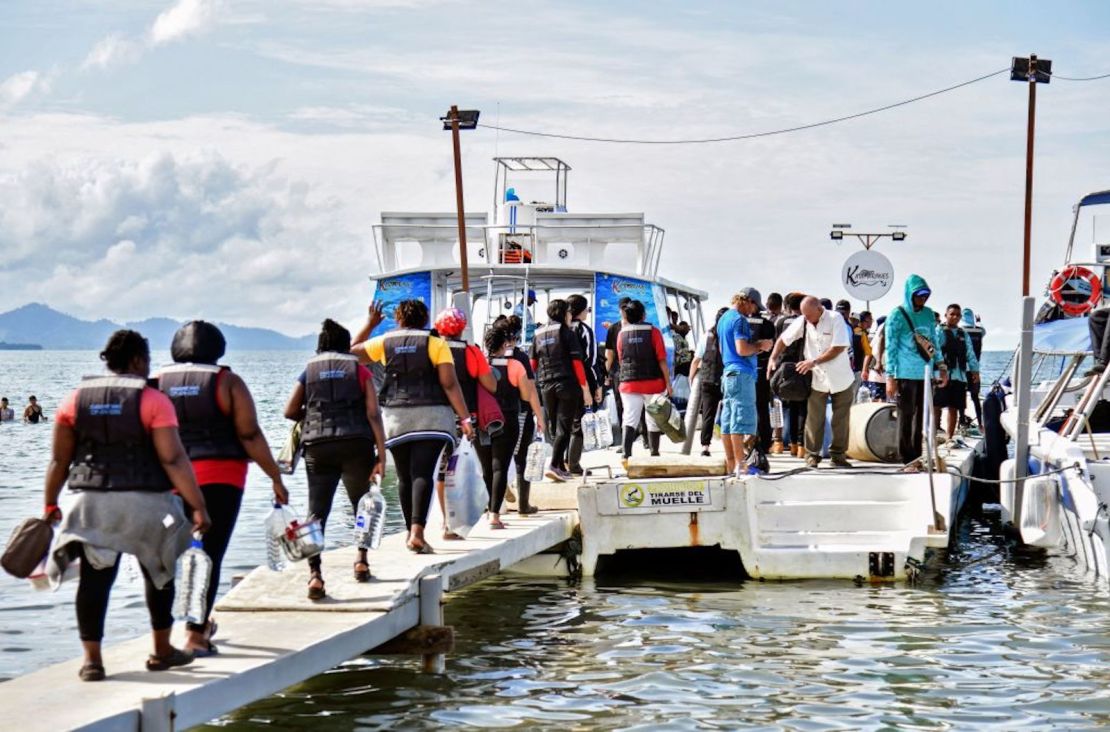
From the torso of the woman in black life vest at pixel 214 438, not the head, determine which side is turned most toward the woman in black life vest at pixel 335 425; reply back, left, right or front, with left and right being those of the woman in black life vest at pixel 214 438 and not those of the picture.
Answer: front

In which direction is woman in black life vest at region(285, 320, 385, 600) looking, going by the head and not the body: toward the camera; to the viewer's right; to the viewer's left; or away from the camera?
away from the camera

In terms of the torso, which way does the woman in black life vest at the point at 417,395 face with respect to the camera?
away from the camera

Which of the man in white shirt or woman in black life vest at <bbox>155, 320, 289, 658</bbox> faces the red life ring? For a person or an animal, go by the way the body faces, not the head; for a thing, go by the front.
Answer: the woman in black life vest

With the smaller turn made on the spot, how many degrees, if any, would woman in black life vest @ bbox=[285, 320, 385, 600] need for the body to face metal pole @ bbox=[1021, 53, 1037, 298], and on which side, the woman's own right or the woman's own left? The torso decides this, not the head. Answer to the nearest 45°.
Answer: approximately 45° to the woman's own right

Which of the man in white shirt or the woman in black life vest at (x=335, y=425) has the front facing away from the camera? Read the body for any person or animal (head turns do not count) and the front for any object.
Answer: the woman in black life vest

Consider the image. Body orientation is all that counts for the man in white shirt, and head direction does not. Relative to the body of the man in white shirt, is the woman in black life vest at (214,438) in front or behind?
in front

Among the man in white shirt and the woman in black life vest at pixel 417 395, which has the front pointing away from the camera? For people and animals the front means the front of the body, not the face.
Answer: the woman in black life vest

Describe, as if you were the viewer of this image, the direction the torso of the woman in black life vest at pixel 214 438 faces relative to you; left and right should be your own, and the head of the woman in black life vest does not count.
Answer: facing away from the viewer and to the right of the viewer

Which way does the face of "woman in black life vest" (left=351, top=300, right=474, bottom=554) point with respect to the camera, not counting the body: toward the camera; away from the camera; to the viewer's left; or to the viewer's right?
away from the camera

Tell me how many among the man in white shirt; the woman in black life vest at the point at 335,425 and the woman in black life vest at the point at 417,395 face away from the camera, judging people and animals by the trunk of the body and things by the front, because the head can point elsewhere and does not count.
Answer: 2

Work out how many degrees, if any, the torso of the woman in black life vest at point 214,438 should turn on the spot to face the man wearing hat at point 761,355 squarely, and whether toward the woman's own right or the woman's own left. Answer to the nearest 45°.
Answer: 0° — they already face them

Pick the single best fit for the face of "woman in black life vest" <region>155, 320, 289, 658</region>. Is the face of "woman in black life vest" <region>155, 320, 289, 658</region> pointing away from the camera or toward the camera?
away from the camera

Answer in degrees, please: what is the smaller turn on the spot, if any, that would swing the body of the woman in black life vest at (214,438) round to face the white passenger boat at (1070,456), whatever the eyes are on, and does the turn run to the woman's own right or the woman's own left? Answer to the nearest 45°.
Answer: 0° — they already face it

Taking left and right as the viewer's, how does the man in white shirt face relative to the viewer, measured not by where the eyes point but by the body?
facing the viewer and to the left of the viewer

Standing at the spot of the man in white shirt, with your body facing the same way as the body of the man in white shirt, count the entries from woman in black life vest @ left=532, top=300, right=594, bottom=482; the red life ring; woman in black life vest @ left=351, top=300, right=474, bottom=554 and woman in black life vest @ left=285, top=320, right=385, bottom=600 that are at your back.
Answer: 1

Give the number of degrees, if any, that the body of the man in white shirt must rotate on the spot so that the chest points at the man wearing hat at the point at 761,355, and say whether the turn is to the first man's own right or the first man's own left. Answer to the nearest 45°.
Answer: approximately 45° to the first man's own right

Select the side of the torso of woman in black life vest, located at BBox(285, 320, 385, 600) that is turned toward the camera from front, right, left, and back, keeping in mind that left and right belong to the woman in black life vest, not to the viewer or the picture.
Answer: back
